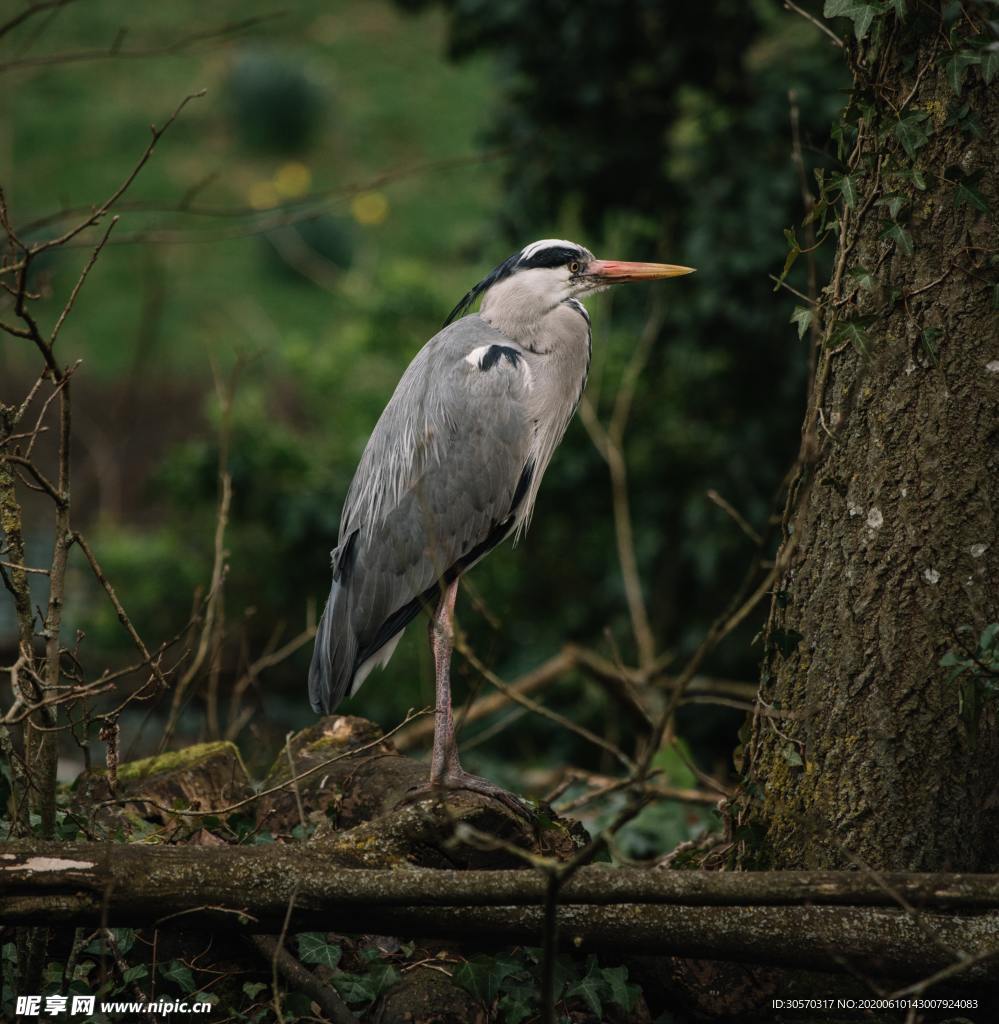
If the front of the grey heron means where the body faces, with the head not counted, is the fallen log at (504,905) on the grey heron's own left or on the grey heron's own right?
on the grey heron's own right

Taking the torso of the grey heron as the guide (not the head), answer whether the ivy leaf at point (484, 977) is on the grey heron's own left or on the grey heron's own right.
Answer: on the grey heron's own right

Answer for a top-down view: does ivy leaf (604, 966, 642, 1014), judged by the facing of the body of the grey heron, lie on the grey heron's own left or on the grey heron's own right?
on the grey heron's own right

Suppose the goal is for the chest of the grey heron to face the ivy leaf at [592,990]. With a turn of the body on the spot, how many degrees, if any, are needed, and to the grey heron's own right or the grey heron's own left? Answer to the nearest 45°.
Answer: approximately 90° to the grey heron's own right

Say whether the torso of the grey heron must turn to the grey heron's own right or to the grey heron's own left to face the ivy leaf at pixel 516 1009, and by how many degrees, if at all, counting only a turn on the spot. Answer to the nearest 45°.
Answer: approximately 90° to the grey heron's own right

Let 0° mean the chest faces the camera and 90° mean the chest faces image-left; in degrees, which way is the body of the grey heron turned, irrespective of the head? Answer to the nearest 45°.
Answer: approximately 270°

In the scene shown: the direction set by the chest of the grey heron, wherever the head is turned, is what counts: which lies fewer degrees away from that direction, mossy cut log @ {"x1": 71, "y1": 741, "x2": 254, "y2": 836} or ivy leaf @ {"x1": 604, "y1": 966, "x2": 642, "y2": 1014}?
the ivy leaf

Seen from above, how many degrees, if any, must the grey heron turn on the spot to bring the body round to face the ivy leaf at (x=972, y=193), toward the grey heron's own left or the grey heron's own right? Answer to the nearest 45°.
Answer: approximately 45° to the grey heron's own right

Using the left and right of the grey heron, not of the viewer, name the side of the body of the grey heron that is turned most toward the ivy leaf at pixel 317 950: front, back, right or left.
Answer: right
